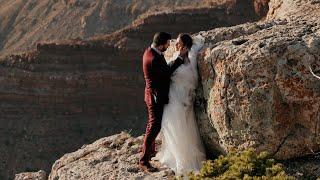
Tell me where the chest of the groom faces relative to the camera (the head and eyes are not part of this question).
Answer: to the viewer's right

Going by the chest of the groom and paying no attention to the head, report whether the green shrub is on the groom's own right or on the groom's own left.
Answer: on the groom's own right

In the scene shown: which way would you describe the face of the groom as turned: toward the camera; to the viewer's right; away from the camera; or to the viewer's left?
to the viewer's right
